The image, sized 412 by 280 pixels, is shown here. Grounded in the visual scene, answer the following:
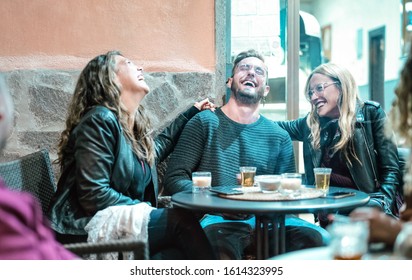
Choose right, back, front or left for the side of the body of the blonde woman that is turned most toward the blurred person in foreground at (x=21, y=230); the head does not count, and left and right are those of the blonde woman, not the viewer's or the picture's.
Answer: front

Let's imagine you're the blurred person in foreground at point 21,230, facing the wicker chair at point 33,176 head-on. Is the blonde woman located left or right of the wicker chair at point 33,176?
right

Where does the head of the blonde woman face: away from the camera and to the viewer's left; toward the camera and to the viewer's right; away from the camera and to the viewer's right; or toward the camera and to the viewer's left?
toward the camera and to the viewer's left

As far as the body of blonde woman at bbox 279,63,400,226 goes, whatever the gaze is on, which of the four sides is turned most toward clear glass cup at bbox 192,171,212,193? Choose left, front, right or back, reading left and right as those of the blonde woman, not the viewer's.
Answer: front

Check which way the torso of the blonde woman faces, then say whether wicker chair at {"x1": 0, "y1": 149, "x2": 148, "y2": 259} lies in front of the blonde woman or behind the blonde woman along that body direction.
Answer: in front

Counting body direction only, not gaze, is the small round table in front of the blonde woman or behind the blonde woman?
in front

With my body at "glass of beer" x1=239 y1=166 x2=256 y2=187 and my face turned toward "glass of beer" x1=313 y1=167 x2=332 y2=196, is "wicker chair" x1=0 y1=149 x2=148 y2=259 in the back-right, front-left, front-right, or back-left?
back-right

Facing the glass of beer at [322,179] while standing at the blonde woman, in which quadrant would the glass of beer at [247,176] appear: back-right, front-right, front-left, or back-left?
front-right
